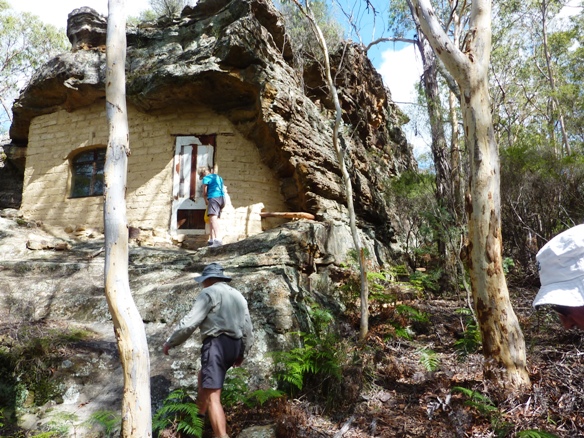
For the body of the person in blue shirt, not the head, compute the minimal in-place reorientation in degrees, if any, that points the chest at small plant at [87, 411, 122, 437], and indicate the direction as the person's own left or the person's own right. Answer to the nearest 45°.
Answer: approximately 135° to the person's own left

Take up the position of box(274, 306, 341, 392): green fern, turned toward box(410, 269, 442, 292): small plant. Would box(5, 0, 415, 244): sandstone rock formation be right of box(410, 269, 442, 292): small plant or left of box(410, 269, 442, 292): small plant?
left

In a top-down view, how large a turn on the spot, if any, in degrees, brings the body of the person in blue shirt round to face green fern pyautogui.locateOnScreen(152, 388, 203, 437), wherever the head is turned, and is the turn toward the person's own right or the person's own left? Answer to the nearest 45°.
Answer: approximately 135° to the person's own left

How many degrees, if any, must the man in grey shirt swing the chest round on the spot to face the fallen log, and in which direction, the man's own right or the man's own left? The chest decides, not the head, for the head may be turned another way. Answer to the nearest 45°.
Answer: approximately 45° to the man's own right

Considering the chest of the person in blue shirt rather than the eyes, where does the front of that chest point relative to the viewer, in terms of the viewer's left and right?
facing away from the viewer and to the left of the viewer

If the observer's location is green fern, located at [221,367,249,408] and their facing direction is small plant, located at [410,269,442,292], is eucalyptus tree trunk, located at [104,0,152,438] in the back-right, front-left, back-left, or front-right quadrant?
back-left

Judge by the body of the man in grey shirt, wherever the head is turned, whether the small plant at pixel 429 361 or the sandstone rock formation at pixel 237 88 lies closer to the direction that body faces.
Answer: the sandstone rock formation

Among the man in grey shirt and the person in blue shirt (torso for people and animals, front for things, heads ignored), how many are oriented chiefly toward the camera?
0

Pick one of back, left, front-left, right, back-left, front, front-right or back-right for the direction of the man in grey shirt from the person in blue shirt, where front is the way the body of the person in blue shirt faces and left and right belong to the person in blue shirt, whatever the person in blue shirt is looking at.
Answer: back-left

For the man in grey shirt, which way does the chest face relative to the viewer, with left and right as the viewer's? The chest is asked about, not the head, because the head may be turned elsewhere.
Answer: facing away from the viewer and to the left of the viewer

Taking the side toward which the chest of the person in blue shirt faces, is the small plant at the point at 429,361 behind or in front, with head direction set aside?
behind
